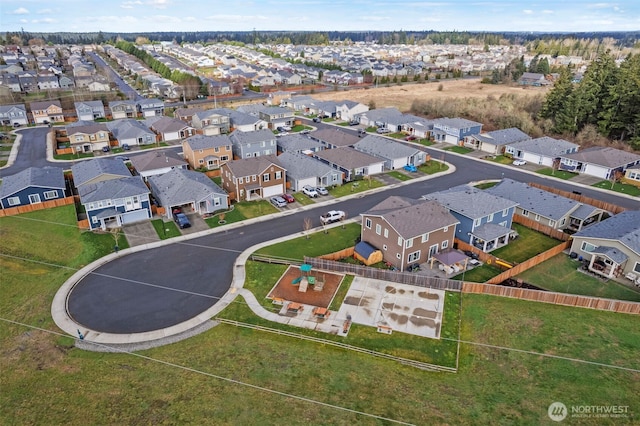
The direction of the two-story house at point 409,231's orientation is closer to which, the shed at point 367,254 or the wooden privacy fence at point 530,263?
the shed

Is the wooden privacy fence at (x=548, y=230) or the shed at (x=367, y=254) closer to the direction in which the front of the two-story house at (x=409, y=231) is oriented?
the shed

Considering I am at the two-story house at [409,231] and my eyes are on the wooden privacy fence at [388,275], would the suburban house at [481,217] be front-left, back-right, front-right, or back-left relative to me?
back-left

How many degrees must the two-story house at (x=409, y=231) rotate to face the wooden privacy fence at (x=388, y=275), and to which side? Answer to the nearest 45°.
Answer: approximately 135° to its left

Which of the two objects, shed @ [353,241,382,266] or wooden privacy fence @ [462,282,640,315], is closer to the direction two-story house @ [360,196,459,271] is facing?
the shed

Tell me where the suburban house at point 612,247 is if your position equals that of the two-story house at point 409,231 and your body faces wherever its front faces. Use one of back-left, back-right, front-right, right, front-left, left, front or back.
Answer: back-right

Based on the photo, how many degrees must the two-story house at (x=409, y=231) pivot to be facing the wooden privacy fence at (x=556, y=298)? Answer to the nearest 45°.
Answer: approximately 180°

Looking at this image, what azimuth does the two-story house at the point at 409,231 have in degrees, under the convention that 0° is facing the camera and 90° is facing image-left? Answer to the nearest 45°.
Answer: approximately 135°
